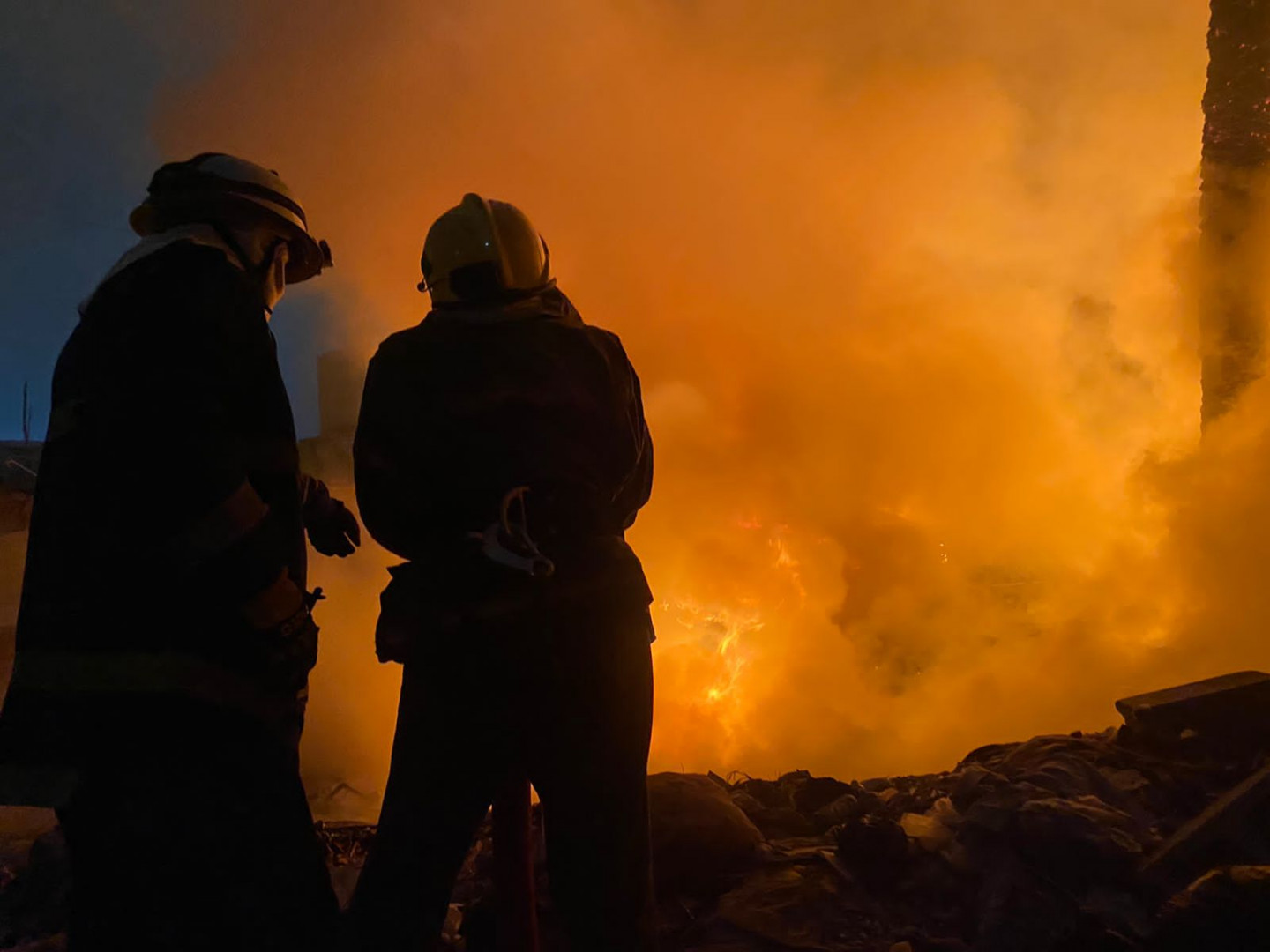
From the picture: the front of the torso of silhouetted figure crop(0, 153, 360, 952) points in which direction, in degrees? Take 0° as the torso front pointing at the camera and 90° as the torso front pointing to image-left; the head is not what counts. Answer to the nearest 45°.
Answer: approximately 270°

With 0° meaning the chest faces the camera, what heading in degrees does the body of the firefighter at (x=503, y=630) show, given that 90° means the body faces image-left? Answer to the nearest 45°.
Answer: approximately 180°

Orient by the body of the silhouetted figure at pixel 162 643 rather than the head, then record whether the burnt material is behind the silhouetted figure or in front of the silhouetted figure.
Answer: in front
